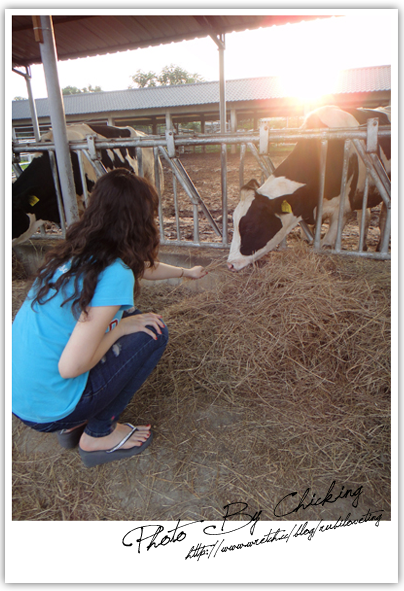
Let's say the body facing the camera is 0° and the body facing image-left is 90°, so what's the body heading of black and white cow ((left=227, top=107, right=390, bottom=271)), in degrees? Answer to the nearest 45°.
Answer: approximately 45°
